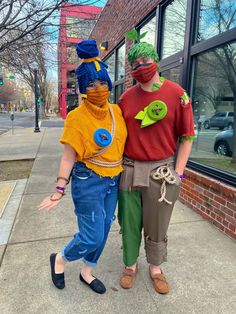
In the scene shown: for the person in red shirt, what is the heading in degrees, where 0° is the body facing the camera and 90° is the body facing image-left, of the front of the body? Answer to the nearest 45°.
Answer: approximately 0°
